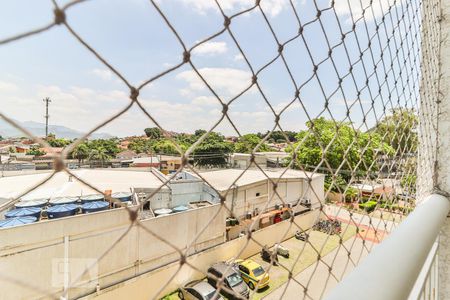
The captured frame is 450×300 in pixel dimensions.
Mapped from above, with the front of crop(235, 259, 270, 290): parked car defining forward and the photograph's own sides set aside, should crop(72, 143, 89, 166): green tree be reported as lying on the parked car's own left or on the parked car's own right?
on the parked car's own right

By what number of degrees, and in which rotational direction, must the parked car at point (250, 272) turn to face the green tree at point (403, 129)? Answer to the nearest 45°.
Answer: approximately 45° to its right
